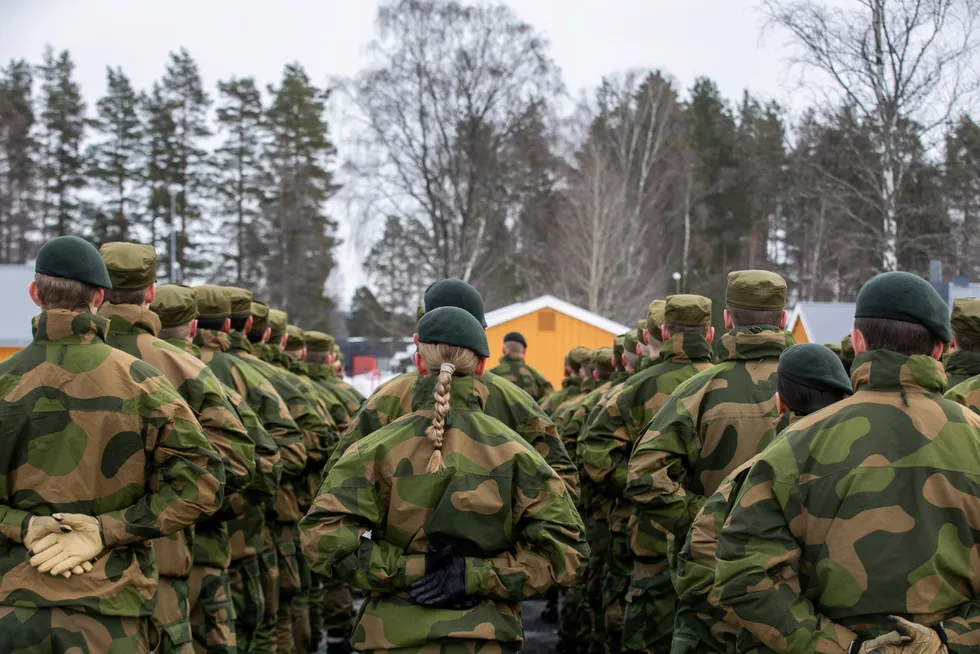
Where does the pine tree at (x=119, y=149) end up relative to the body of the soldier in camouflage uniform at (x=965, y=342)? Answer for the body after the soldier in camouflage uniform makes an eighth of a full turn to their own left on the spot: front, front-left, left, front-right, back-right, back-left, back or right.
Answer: front

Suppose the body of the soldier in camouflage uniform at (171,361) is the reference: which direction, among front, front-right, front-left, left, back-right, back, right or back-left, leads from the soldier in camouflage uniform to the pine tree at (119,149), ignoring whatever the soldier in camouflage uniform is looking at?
front

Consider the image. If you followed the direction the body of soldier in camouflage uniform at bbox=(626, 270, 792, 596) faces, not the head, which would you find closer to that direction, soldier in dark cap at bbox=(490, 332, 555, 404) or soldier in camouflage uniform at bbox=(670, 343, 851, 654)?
the soldier in dark cap

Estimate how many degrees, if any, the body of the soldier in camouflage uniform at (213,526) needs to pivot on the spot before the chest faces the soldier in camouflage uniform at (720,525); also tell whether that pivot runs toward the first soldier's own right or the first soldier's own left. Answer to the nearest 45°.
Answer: approximately 135° to the first soldier's own right

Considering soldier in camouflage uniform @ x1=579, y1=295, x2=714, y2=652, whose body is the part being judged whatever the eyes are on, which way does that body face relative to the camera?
away from the camera

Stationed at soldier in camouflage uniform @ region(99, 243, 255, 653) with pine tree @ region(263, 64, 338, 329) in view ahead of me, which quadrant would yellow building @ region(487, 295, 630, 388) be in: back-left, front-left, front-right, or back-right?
front-right

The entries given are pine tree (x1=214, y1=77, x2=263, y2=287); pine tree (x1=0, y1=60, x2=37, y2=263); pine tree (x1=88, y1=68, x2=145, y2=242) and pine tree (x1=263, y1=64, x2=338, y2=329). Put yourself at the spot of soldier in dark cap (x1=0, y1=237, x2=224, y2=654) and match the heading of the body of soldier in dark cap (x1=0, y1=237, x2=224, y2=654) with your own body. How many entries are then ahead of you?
4

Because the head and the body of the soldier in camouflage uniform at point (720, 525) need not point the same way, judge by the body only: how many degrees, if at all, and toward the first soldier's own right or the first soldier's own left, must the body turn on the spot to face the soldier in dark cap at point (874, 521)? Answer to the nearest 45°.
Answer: approximately 135° to the first soldier's own right

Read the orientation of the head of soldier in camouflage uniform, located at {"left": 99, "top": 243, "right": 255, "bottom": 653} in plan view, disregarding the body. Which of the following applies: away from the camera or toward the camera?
away from the camera

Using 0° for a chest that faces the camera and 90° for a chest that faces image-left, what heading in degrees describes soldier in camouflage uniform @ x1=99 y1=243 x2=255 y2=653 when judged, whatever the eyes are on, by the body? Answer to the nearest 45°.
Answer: approximately 180°

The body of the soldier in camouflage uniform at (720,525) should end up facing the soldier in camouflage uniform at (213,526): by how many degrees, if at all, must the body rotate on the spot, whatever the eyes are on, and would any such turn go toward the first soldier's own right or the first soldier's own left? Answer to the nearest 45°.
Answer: approximately 90° to the first soldier's own left

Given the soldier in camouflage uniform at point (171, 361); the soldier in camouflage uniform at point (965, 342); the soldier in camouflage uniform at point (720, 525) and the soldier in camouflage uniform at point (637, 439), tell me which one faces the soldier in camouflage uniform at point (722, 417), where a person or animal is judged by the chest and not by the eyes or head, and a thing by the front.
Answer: the soldier in camouflage uniform at point (720, 525)

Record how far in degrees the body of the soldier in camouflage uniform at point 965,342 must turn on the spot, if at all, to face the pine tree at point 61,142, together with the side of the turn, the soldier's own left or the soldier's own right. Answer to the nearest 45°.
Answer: approximately 45° to the soldier's own left

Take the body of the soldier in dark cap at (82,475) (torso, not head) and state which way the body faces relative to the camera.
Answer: away from the camera

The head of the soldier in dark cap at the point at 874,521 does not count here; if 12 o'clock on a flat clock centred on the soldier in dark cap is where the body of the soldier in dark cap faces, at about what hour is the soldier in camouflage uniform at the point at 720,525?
The soldier in camouflage uniform is roughly at 11 o'clock from the soldier in dark cap.

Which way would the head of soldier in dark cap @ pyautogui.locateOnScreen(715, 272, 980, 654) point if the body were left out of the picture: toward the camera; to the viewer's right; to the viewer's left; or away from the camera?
away from the camera

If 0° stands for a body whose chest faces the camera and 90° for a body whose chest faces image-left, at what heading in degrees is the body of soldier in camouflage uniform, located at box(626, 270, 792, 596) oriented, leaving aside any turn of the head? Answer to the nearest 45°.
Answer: approximately 180°

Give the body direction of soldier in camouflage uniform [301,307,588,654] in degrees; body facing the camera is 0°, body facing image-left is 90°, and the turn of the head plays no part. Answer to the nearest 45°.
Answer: approximately 180°

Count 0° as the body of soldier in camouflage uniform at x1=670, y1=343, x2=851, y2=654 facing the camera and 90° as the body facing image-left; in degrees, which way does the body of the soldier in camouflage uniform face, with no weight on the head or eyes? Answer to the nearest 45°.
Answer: approximately 180°

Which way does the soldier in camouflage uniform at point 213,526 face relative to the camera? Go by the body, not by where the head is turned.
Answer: away from the camera
